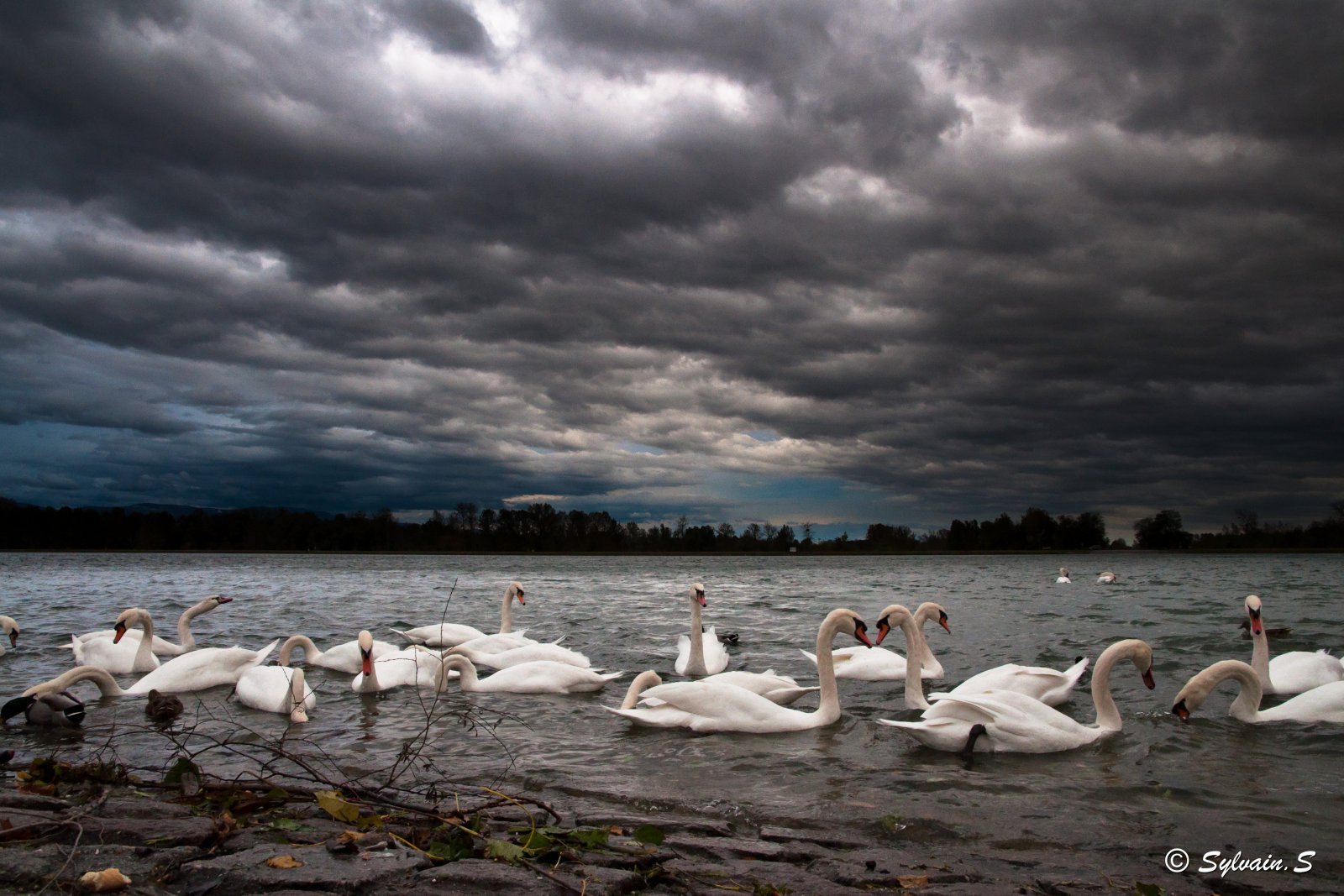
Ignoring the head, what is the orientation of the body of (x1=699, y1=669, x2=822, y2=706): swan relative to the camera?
to the viewer's left

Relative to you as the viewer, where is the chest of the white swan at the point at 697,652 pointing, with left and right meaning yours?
facing the viewer

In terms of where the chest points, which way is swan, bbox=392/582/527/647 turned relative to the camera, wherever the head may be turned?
to the viewer's right

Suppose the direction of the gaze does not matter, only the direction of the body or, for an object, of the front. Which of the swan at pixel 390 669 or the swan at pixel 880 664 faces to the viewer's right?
the swan at pixel 880 664

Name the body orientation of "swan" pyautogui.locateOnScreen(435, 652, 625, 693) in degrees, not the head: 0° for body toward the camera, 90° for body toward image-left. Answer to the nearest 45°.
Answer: approximately 90°

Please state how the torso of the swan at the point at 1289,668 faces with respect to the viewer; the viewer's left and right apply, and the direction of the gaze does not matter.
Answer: facing the viewer and to the left of the viewer

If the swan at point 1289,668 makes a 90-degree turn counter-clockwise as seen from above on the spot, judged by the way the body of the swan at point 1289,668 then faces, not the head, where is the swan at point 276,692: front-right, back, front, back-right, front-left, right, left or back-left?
right

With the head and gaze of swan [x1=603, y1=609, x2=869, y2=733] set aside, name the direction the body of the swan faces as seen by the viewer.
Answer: to the viewer's right

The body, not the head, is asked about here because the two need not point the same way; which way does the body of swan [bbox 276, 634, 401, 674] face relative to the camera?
to the viewer's left

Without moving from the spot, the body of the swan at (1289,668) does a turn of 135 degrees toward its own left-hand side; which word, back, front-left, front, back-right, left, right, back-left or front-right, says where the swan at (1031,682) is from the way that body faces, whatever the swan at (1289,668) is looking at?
back-right

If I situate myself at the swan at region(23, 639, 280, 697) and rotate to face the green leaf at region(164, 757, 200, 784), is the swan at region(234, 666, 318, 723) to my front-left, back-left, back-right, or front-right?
front-left

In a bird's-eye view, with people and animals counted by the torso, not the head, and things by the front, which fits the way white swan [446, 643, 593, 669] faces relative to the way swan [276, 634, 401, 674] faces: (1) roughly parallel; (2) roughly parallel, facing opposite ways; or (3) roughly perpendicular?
roughly parallel

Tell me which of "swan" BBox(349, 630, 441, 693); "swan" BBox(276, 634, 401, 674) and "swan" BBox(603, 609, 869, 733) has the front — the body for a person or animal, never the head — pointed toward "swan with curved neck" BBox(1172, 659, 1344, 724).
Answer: "swan" BBox(603, 609, 869, 733)

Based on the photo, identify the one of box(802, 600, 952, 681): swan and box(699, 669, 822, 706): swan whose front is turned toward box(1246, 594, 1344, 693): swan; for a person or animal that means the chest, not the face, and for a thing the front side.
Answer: box(802, 600, 952, 681): swan

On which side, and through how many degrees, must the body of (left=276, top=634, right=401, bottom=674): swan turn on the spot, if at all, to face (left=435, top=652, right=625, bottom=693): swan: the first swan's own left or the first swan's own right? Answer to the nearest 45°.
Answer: approximately 135° to the first swan's own left

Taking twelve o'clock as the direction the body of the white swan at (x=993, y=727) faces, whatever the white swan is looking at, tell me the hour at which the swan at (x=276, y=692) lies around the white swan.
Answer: The swan is roughly at 6 o'clock from the white swan.

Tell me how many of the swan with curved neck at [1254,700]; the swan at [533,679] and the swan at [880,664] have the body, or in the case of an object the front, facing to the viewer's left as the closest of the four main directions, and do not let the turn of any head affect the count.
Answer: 2

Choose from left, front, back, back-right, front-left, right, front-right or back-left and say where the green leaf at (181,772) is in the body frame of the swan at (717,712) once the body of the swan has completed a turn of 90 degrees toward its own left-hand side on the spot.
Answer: back-left

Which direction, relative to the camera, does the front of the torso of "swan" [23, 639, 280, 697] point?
to the viewer's left

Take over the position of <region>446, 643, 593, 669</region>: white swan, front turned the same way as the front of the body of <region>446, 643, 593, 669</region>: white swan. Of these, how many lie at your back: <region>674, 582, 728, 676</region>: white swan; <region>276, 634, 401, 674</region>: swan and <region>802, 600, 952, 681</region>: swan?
2
